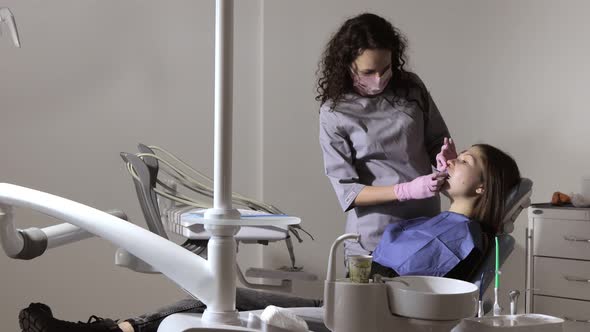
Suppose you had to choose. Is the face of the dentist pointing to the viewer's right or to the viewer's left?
to the viewer's right

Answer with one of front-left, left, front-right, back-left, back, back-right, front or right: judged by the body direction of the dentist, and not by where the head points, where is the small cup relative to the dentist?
front-right

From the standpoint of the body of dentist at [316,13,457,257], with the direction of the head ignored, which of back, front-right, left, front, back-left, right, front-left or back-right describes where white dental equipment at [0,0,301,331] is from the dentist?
front-right

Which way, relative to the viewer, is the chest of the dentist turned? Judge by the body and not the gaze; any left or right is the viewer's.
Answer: facing the viewer and to the right of the viewer
